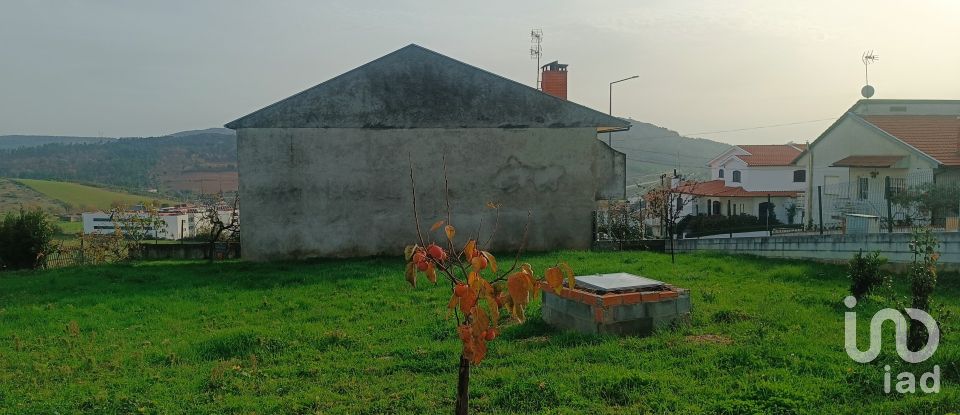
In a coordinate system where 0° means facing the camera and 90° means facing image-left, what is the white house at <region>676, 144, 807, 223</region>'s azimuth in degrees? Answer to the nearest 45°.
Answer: approximately 45°

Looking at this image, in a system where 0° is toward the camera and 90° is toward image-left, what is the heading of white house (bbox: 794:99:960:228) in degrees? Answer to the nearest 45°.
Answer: approximately 45°

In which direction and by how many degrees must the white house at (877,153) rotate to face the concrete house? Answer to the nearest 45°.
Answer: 0° — it already faces it
